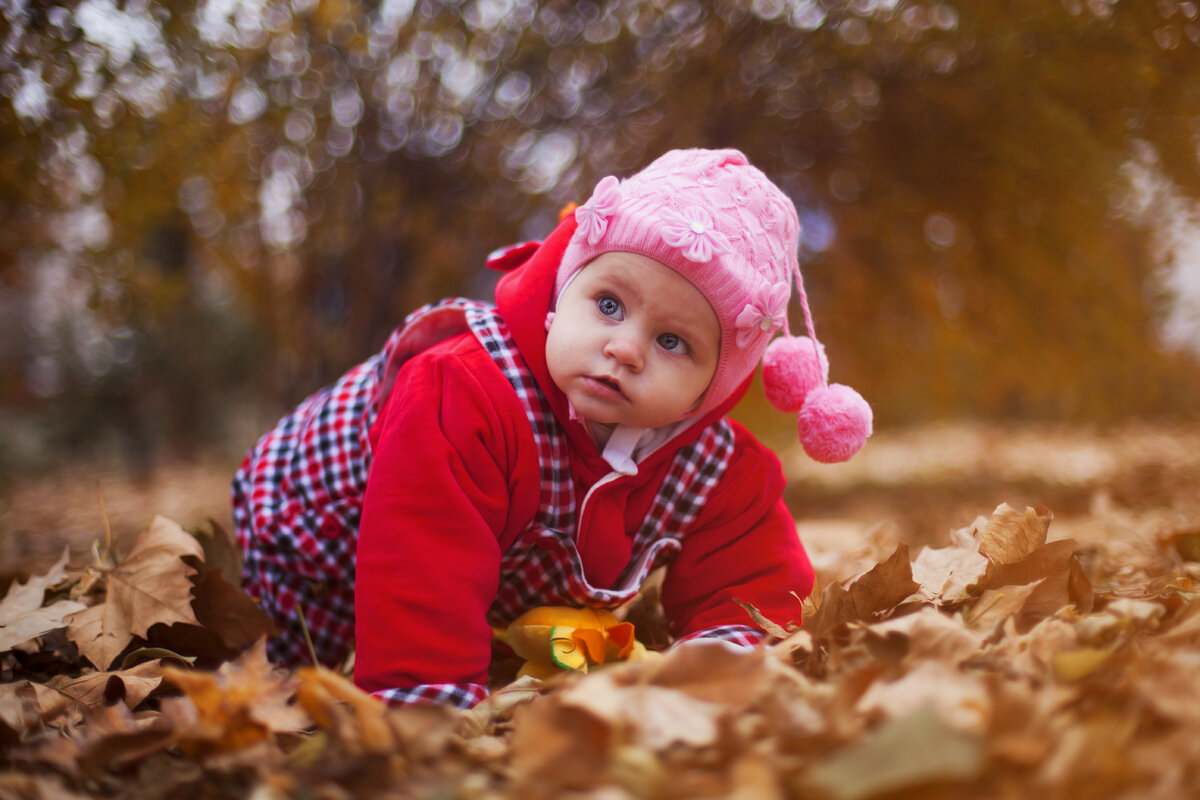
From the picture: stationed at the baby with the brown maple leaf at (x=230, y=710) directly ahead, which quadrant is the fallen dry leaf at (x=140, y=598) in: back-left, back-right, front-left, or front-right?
front-right

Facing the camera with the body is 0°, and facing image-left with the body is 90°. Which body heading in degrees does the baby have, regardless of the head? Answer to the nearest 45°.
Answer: approximately 315°

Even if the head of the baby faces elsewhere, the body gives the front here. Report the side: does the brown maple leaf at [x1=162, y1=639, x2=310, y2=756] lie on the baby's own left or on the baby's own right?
on the baby's own right
